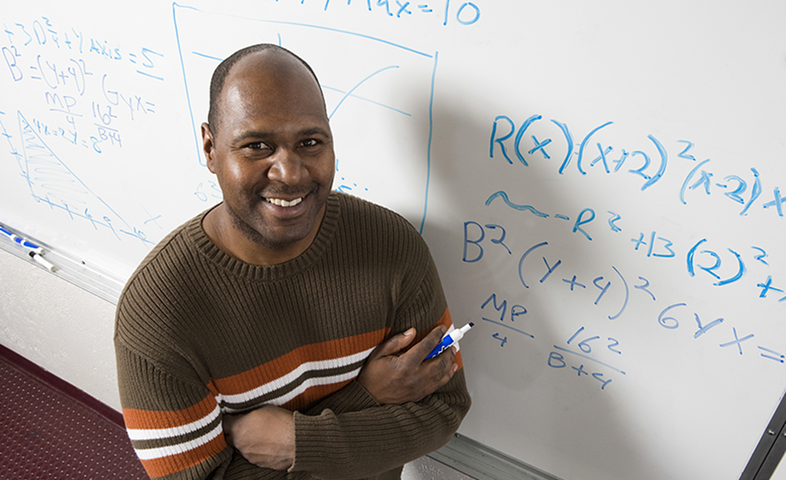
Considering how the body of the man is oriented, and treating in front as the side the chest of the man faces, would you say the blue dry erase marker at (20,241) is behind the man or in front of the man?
behind

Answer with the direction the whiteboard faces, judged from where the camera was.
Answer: facing the viewer and to the left of the viewer

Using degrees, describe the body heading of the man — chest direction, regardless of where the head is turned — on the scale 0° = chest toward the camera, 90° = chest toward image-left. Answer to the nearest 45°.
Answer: approximately 0°
